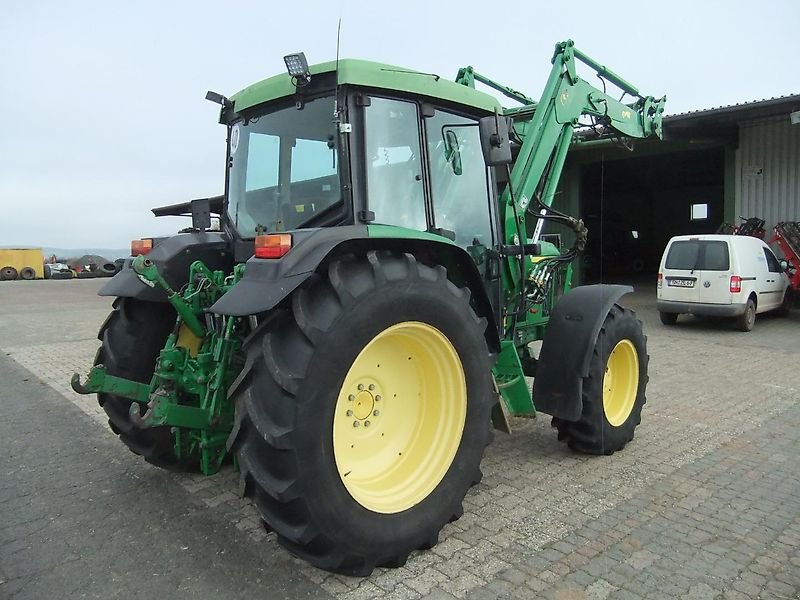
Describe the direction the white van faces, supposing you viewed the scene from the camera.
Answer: facing away from the viewer and to the right of the viewer

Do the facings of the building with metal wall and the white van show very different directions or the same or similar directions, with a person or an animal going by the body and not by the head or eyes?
very different directions

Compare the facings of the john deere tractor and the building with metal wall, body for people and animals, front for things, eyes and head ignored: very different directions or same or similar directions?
very different directions

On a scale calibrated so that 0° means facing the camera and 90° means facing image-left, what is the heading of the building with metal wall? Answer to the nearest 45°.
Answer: approximately 45°
